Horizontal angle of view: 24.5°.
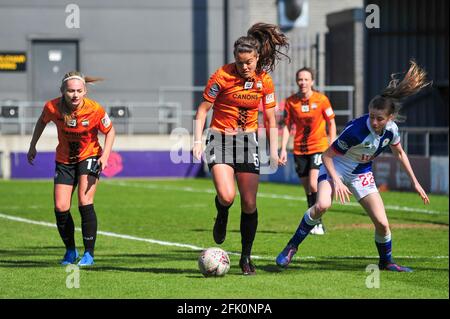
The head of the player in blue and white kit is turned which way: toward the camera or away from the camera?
toward the camera

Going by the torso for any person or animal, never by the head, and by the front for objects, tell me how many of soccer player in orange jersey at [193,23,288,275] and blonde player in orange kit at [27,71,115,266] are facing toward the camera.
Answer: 2

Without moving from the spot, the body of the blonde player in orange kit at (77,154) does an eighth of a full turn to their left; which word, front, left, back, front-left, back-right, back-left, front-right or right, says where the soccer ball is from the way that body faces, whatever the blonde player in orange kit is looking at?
front

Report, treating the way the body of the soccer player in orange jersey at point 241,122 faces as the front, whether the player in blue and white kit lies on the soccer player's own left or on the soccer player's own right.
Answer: on the soccer player's own left

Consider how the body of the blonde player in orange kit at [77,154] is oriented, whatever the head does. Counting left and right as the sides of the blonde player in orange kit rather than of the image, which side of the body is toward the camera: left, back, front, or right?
front

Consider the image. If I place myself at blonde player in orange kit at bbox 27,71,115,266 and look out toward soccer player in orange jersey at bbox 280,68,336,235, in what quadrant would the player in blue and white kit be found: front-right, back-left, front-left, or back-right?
front-right

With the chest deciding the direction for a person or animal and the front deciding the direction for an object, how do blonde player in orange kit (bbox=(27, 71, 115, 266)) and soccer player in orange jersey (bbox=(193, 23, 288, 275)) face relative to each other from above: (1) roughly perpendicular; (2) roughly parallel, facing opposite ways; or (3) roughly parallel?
roughly parallel

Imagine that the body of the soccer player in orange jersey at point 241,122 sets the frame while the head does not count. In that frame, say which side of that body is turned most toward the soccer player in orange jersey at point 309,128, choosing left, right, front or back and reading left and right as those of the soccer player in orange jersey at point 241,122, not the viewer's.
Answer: back

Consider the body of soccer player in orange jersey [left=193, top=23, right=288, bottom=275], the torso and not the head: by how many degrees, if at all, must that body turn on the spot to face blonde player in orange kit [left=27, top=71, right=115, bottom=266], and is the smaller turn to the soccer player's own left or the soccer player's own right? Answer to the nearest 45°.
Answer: approximately 90° to the soccer player's own right

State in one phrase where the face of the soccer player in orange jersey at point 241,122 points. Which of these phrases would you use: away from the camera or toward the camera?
toward the camera
